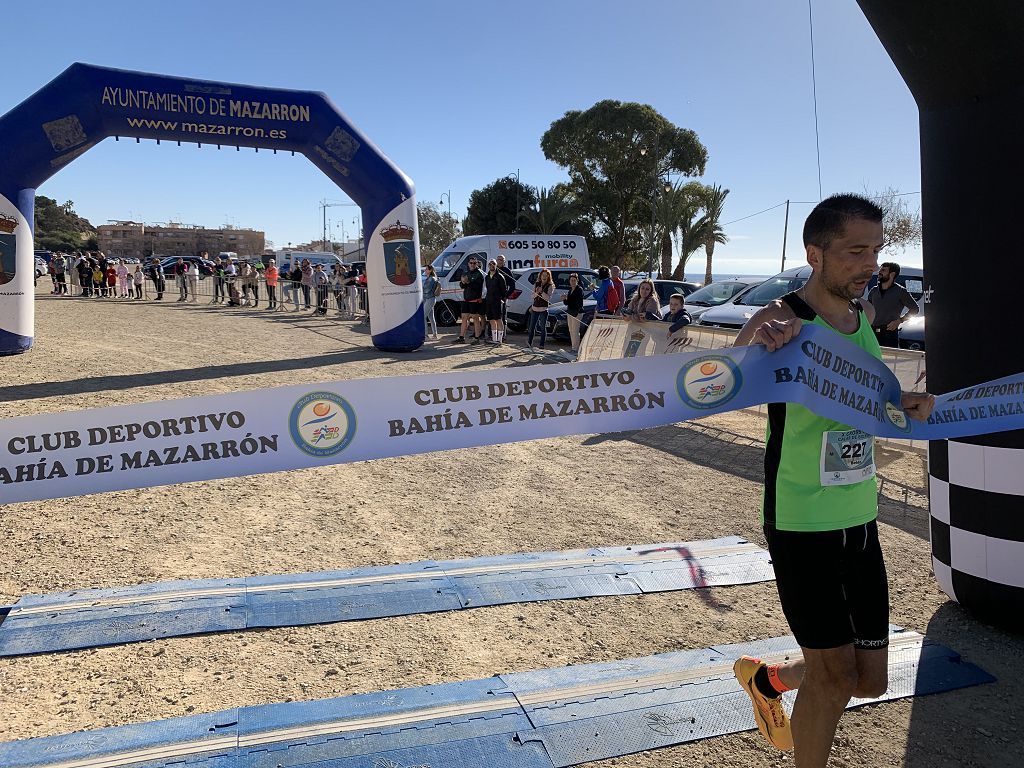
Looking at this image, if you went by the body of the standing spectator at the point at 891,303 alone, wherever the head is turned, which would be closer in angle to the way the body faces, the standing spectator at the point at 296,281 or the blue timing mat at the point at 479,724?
the blue timing mat

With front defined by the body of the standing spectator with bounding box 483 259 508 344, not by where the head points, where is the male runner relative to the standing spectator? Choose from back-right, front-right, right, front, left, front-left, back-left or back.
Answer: front-left

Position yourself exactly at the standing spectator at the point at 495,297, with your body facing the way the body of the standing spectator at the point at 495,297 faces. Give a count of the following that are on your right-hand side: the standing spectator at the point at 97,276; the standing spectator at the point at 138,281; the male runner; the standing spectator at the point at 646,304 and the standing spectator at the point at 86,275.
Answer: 3

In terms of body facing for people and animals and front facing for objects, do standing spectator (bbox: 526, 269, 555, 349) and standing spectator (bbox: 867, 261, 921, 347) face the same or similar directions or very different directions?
same or similar directions

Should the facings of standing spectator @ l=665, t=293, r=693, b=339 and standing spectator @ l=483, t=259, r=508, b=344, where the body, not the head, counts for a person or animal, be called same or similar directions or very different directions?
same or similar directions

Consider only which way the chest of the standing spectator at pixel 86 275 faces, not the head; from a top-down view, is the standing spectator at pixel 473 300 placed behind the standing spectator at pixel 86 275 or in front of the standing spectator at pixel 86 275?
in front

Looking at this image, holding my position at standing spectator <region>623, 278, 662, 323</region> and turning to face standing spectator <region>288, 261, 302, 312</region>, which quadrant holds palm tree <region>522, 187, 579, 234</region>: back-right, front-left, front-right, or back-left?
front-right

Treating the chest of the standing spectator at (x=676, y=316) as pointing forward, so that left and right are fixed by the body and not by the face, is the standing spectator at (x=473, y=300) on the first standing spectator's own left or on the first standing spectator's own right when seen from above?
on the first standing spectator's own right

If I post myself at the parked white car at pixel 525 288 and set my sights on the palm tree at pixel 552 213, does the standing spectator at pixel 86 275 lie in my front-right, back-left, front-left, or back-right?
front-left

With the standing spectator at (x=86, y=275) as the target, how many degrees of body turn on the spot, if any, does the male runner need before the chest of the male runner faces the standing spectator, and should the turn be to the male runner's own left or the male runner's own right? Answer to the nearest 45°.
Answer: approximately 180°

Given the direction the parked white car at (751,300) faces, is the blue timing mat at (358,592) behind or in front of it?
in front

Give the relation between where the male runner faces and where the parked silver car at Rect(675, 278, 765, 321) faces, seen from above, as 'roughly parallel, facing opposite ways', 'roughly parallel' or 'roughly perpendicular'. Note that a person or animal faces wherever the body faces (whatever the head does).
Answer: roughly perpendicular

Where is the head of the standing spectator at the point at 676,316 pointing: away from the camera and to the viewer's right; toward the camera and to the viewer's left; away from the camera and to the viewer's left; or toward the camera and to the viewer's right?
toward the camera and to the viewer's left

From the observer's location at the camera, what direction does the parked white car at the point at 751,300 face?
facing the viewer and to the left of the viewer

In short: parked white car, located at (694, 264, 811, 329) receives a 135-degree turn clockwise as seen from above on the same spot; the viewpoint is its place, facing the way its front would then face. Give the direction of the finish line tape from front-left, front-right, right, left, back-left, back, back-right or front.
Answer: back
